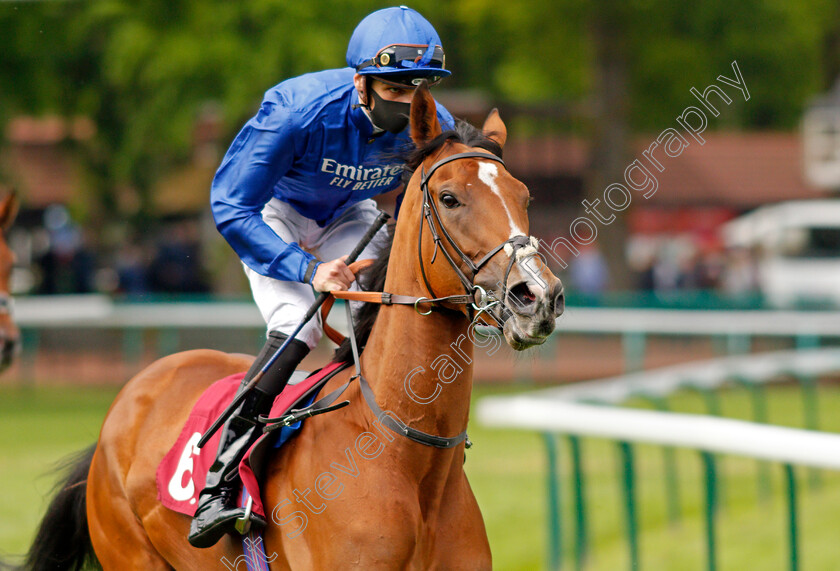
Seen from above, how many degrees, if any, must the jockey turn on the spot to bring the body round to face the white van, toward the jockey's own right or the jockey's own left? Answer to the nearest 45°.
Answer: approximately 90° to the jockey's own left

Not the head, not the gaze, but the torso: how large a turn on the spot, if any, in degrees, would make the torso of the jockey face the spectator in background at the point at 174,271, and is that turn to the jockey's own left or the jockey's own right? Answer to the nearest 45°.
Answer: approximately 135° to the jockey's own left

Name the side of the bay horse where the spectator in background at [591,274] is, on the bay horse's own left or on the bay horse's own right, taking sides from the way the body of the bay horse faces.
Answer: on the bay horse's own left

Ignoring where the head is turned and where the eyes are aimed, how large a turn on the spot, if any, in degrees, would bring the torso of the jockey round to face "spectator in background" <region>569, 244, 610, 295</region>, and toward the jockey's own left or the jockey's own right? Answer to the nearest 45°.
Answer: approximately 135° to the jockey's own left

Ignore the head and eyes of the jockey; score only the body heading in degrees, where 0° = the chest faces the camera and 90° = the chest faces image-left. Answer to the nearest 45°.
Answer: approximately 315°

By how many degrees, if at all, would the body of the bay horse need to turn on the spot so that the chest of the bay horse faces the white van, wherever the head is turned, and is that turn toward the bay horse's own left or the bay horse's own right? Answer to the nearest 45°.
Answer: approximately 90° to the bay horse's own left
